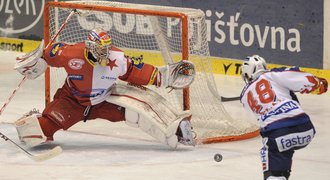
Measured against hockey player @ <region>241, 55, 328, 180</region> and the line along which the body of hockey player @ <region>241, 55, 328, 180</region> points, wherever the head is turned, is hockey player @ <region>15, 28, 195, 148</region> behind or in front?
in front

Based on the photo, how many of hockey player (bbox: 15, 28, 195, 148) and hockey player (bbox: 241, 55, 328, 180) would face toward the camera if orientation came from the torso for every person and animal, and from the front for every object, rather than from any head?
1

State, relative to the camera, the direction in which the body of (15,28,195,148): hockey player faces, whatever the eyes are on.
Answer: toward the camera

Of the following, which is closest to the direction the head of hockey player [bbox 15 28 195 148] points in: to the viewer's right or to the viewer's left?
to the viewer's right

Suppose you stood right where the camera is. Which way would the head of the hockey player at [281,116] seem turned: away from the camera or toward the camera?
away from the camera

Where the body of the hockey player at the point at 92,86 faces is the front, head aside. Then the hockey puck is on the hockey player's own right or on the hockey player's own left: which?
on the hockey player's own left

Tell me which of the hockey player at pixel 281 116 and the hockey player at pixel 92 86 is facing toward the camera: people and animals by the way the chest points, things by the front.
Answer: the hockey player at pixel 92 86

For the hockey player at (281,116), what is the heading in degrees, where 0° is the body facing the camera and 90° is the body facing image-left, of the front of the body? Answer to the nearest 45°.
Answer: approximately 135°
